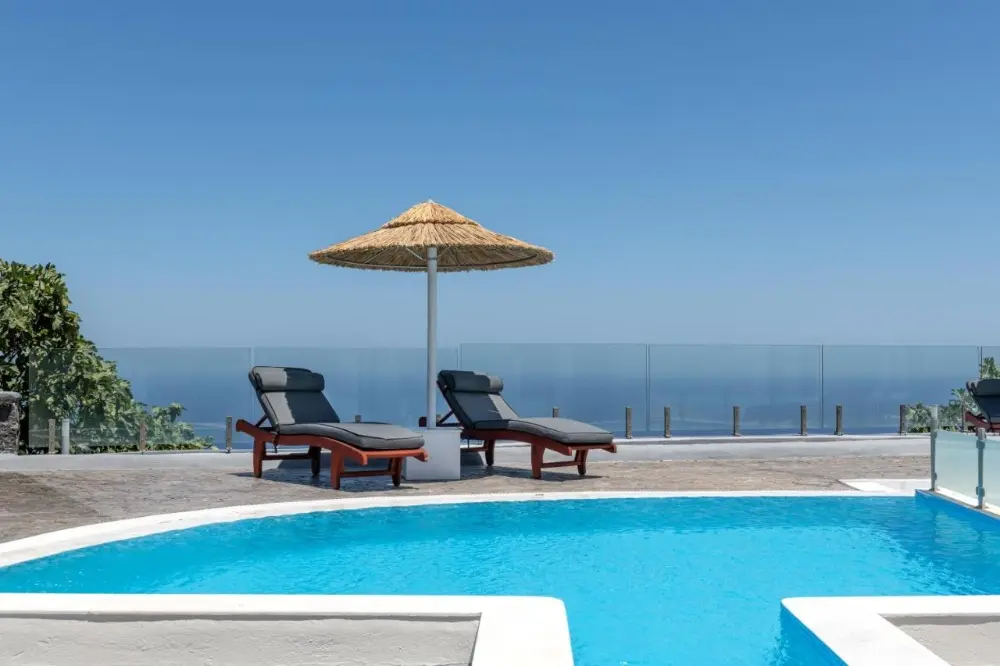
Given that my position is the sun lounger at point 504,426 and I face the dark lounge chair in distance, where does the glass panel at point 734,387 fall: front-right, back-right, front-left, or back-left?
front-left

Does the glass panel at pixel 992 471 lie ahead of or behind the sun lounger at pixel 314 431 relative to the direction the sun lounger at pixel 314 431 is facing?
ahead

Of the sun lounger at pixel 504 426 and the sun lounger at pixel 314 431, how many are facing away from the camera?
0

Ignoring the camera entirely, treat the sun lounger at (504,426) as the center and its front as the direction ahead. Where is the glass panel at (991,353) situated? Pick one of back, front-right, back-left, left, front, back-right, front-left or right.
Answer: left

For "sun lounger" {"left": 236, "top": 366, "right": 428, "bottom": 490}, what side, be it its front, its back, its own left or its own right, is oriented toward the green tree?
back

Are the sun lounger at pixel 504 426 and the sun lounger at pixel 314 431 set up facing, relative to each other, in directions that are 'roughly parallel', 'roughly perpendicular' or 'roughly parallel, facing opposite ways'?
roughly parallel

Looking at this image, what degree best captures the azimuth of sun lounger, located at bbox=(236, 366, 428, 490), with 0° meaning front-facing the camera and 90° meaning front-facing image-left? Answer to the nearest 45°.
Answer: approximately 315°

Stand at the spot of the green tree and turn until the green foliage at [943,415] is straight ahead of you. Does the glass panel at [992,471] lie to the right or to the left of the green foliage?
right

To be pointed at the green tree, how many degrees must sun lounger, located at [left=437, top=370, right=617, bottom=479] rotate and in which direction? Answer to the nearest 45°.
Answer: approximately 180°

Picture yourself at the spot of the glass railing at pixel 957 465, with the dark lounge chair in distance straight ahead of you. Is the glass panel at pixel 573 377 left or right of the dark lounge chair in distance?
left

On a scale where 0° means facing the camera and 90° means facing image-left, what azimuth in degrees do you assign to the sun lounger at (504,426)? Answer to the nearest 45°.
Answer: approximately 315°

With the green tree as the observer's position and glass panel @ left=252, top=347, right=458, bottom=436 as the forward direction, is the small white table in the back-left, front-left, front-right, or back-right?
front-right

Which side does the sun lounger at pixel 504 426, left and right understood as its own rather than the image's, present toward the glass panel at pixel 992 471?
front
